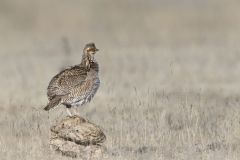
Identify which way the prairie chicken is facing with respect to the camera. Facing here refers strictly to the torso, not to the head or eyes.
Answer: to the viewer's right
